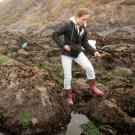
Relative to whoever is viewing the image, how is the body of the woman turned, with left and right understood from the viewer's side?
facing the viewer and to the right of the viewer
